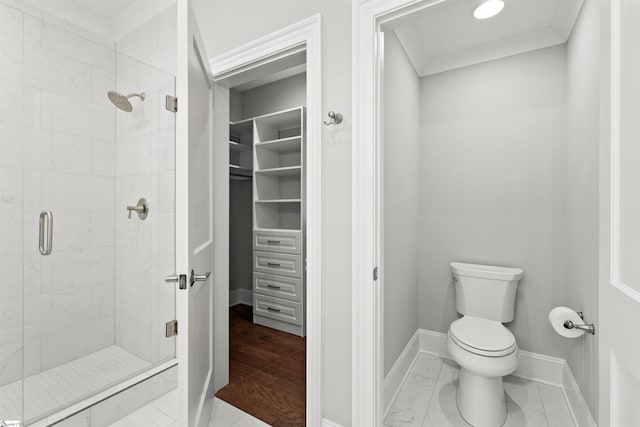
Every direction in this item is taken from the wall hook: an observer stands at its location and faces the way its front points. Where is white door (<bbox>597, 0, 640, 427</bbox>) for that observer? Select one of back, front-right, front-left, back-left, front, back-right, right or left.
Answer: left

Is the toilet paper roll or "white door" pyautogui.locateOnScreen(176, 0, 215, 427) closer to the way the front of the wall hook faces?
the white door

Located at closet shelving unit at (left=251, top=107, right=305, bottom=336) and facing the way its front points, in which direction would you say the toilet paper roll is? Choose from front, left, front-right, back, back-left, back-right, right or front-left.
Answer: left

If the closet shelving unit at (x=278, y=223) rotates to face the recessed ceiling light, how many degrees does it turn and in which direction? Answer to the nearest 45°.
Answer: approximately 90° to its left

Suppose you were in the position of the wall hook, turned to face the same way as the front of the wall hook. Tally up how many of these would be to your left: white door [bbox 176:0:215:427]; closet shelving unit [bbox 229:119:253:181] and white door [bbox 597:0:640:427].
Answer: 1

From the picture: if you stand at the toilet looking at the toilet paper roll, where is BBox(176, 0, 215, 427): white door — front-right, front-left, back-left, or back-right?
back-right

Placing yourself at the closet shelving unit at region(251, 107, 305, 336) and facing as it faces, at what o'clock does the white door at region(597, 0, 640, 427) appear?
The white door is roughly at 10 o'clock from the closet shelving unit.

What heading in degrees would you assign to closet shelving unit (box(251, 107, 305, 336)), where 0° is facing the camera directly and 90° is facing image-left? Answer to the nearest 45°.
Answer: approximately 45°

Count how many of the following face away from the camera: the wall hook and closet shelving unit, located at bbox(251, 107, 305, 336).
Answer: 0
